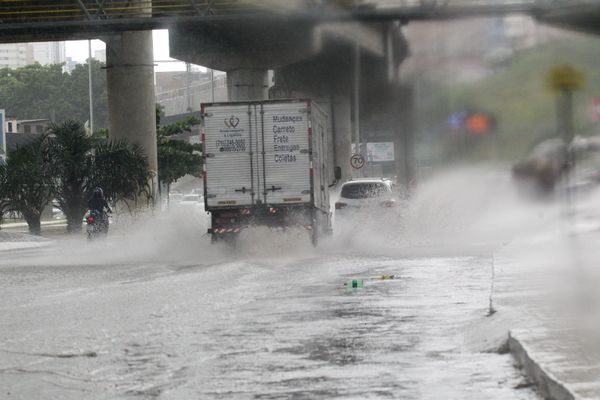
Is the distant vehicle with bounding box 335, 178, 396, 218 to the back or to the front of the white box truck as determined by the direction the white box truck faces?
to the front

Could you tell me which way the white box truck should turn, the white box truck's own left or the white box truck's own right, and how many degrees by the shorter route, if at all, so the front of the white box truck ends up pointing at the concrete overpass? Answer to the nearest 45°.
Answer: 0° — it already faces it

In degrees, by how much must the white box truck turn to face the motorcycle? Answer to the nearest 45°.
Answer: approximately 45° to its left

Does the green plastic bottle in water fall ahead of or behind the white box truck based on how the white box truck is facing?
behind

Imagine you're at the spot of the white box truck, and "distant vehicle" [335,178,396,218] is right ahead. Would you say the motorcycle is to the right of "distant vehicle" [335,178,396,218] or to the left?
left

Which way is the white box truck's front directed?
away from the camera

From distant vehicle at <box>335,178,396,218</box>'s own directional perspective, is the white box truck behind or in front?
behind

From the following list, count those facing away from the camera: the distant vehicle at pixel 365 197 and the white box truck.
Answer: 2

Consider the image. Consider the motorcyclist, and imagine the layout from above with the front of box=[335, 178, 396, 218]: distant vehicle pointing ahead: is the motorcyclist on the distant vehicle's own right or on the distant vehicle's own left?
on the distant vehicle's own left

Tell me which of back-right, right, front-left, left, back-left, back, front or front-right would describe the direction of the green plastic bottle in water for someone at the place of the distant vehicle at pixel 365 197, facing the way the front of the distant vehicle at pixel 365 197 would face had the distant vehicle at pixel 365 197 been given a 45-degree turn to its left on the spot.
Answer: back-left

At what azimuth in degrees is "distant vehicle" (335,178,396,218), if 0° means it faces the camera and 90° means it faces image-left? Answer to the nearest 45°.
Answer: approximately 180°

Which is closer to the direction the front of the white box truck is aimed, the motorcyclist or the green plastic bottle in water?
the motorcyclist

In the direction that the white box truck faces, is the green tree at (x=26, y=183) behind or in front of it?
in front

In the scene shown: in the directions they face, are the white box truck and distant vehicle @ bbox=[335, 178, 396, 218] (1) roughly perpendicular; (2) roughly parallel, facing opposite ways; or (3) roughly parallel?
roughly parallel
